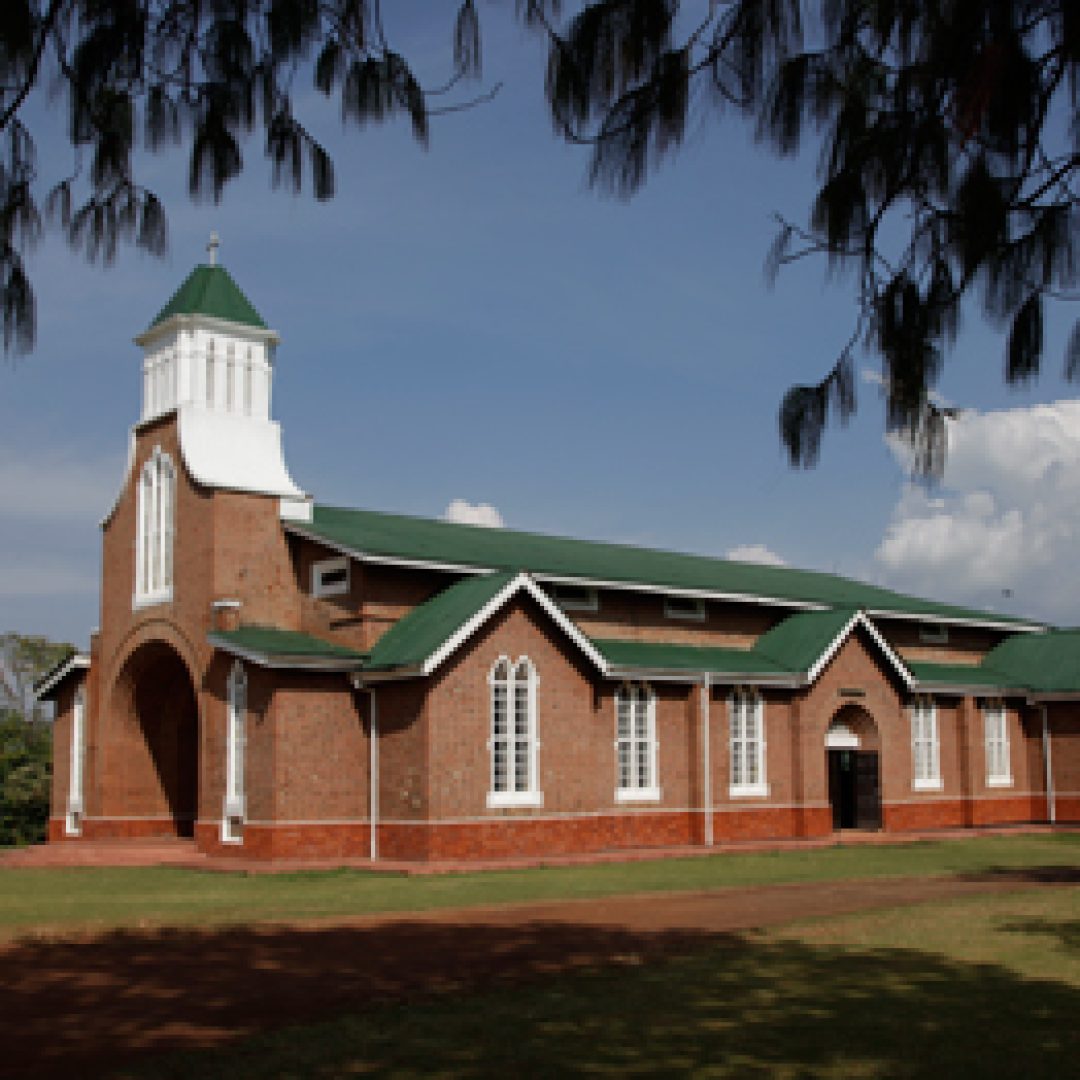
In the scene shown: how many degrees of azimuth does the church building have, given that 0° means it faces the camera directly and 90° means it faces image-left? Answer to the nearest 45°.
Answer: approximately 45°
